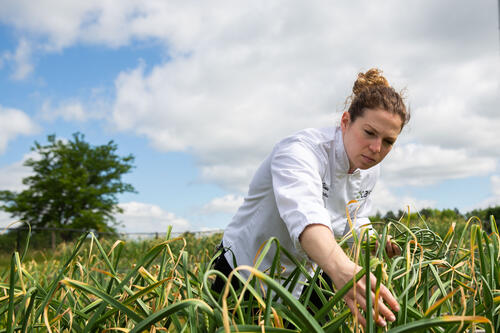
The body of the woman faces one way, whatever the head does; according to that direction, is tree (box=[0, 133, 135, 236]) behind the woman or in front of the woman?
behind
